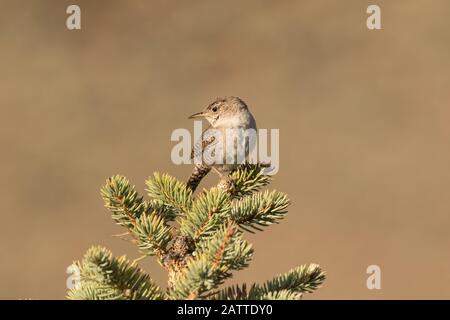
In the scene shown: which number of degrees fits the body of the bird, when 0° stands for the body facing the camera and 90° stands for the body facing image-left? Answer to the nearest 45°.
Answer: approximately 315°
